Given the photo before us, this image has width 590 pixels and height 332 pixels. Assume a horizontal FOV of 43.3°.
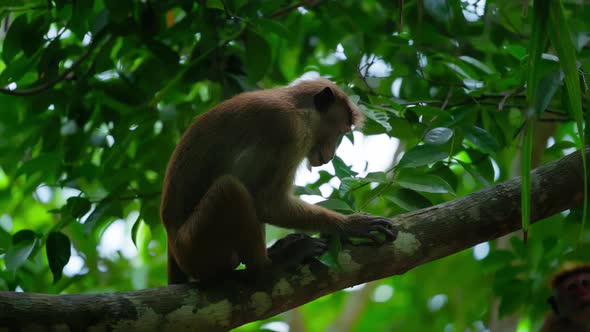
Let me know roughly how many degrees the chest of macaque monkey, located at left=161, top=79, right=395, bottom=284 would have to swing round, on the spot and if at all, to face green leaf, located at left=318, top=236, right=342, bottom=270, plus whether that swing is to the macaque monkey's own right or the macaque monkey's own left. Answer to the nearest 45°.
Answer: approximately 45° to the macaque monkey's own right

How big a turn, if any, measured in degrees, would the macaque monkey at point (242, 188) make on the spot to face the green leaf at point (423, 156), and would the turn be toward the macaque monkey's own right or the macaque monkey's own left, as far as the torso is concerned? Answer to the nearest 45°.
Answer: approximately 45° to the macaque monkey's own right

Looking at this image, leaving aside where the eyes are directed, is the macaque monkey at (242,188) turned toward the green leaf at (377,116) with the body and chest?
yes

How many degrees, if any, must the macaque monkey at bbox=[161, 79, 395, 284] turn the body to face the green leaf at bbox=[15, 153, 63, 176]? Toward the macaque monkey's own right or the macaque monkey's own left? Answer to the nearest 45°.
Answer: approximately 180°

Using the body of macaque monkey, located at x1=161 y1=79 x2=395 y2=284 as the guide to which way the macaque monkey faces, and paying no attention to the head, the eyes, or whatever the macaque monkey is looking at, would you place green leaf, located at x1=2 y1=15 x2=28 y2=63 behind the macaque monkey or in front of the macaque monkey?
behind

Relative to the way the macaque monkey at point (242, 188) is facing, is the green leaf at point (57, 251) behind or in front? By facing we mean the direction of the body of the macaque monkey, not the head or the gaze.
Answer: behind

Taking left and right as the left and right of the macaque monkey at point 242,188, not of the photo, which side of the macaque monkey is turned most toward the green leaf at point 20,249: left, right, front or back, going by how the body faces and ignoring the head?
back

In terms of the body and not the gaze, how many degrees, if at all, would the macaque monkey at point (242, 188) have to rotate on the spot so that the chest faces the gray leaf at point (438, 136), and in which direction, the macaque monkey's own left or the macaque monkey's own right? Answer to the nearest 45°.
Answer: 0° — it already faces it

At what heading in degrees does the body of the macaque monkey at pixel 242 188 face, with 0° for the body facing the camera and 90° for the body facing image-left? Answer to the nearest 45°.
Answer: approximately 270°

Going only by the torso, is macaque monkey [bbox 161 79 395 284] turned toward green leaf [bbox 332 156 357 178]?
yes
